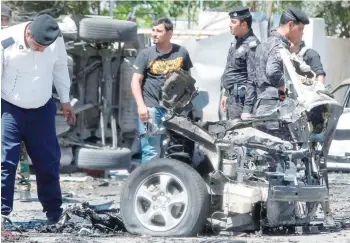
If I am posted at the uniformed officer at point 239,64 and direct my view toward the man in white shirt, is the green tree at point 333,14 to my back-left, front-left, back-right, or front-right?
back-right

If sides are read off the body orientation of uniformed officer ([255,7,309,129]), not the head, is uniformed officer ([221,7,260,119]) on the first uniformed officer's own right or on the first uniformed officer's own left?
on the first uniformed officer's own left
